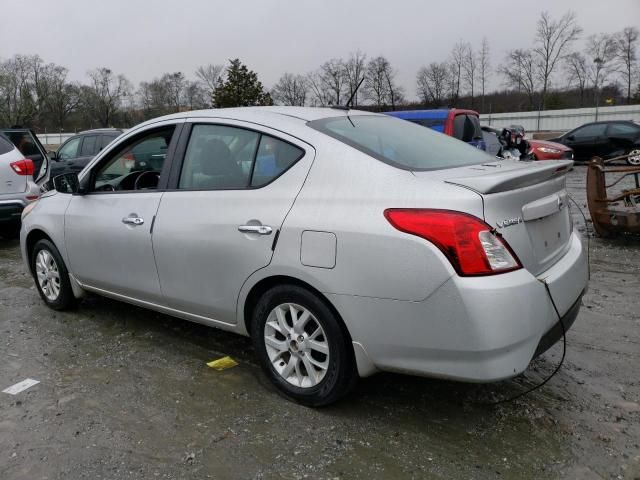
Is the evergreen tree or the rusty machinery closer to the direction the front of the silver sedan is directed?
the evergreen tree

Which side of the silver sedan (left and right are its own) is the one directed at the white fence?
right

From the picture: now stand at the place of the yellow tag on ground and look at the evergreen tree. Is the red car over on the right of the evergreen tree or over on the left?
right

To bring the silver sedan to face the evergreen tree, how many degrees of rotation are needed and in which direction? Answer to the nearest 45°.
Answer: approximately 45° to its right

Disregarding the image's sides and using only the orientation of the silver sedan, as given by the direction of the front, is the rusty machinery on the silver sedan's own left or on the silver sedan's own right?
on the silver sedan's own right

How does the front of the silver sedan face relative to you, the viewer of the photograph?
facing away from the viewer and to the left of the viewer

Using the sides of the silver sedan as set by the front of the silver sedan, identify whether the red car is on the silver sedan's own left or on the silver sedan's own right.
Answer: on the silver sedan's own right
